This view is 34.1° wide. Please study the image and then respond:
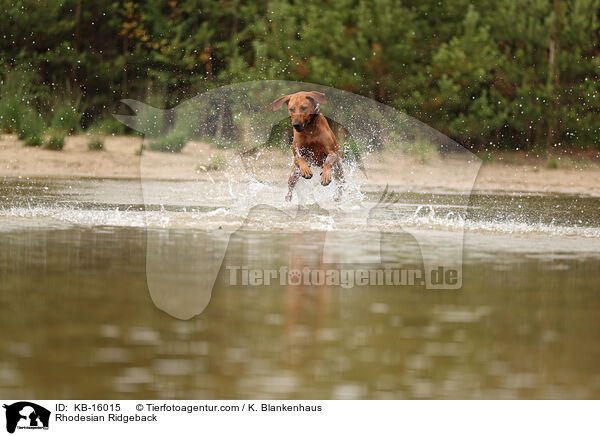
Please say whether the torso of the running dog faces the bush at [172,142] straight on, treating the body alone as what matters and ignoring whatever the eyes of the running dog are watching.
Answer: no

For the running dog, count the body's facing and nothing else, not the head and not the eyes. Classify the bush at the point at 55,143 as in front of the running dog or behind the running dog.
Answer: behind

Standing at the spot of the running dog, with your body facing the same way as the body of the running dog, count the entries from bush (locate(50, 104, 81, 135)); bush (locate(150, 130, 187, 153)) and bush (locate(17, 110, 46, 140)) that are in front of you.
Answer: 0

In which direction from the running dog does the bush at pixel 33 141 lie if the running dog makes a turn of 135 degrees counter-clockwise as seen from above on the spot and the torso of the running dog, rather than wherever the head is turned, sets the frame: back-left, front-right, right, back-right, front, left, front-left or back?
left

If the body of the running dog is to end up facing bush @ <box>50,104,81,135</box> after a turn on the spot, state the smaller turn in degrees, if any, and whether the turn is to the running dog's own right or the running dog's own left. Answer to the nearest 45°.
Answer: approximately 135° to the running dog's own right

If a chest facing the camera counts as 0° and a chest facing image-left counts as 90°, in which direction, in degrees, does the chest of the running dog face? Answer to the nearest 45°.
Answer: approximately 0°

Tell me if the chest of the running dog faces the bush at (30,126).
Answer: no
